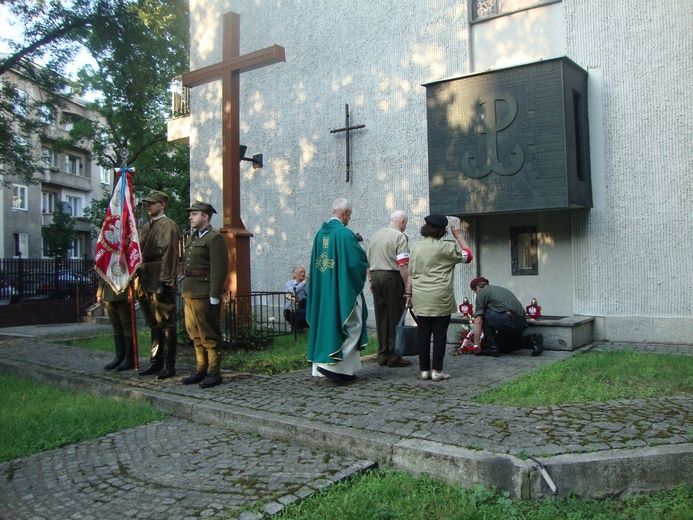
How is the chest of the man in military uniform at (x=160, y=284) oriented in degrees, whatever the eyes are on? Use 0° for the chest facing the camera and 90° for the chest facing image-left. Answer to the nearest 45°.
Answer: approximately 45°

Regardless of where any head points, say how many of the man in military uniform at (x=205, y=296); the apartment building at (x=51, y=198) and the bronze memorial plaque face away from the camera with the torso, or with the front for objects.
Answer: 0

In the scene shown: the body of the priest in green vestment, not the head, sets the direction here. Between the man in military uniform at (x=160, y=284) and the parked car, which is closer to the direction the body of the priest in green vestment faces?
the parked car

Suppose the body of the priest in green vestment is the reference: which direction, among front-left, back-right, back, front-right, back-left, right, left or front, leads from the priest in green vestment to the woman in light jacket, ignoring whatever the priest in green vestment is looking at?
front-right

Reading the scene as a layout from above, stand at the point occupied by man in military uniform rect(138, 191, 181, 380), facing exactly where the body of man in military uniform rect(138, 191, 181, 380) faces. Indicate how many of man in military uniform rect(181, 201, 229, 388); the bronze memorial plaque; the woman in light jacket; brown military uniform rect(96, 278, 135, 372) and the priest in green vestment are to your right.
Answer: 1

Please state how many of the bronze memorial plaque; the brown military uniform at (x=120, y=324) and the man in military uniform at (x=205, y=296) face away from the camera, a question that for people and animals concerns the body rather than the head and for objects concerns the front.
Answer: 0

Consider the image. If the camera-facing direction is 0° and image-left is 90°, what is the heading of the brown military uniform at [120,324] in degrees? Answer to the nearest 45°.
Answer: approximately 45°

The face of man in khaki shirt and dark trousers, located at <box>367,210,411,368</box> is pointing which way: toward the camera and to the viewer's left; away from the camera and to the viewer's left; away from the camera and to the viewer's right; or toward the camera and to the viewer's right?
away from the camera and to the viewer's right

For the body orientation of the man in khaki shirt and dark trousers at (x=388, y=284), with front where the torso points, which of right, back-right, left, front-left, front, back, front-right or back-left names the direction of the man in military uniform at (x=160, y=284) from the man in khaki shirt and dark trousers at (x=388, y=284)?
back-left

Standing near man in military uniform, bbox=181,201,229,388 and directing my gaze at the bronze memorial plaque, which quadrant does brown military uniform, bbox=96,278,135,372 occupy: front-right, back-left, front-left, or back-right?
back-left

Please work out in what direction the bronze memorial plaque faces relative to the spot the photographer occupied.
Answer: facing the viewer and to the left of the viewer

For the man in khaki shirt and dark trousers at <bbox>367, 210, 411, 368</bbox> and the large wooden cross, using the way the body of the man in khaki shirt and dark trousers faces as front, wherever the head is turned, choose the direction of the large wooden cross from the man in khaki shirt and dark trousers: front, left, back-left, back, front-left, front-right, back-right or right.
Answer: left

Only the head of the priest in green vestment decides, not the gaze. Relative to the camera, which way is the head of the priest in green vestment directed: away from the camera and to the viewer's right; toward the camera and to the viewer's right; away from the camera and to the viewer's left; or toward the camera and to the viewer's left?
away from the camera and to the viewer's right

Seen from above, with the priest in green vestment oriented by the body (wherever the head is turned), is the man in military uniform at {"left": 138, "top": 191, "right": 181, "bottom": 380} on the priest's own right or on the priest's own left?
on the priest's own left

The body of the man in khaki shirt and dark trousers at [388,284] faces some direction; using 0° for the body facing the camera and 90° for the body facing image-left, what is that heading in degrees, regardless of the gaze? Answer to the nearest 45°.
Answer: approximately 225°
